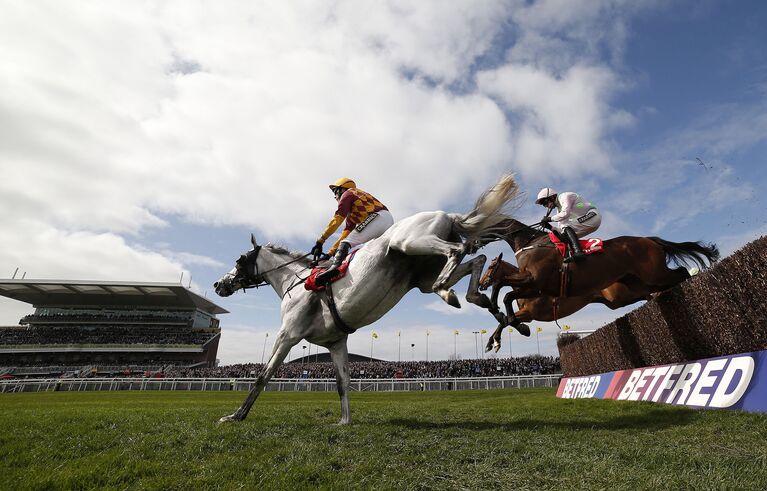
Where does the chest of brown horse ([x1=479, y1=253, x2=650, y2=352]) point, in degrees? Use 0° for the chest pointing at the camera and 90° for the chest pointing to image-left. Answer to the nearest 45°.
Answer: approximately 90°

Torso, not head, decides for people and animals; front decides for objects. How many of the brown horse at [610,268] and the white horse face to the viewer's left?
2

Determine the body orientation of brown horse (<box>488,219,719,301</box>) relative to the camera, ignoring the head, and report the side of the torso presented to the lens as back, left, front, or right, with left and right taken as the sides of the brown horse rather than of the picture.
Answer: left

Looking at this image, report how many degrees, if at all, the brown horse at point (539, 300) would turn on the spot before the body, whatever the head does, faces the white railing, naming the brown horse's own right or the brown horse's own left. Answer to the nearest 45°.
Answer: approximately 45° to the brown horse's own right

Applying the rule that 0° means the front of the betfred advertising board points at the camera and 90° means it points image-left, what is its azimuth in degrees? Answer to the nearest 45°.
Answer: approximately 45°

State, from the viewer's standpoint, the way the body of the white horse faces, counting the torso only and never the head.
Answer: to the viewer's left

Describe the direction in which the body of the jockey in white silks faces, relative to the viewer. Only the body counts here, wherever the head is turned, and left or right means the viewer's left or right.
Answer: facing to the left of the viewer
